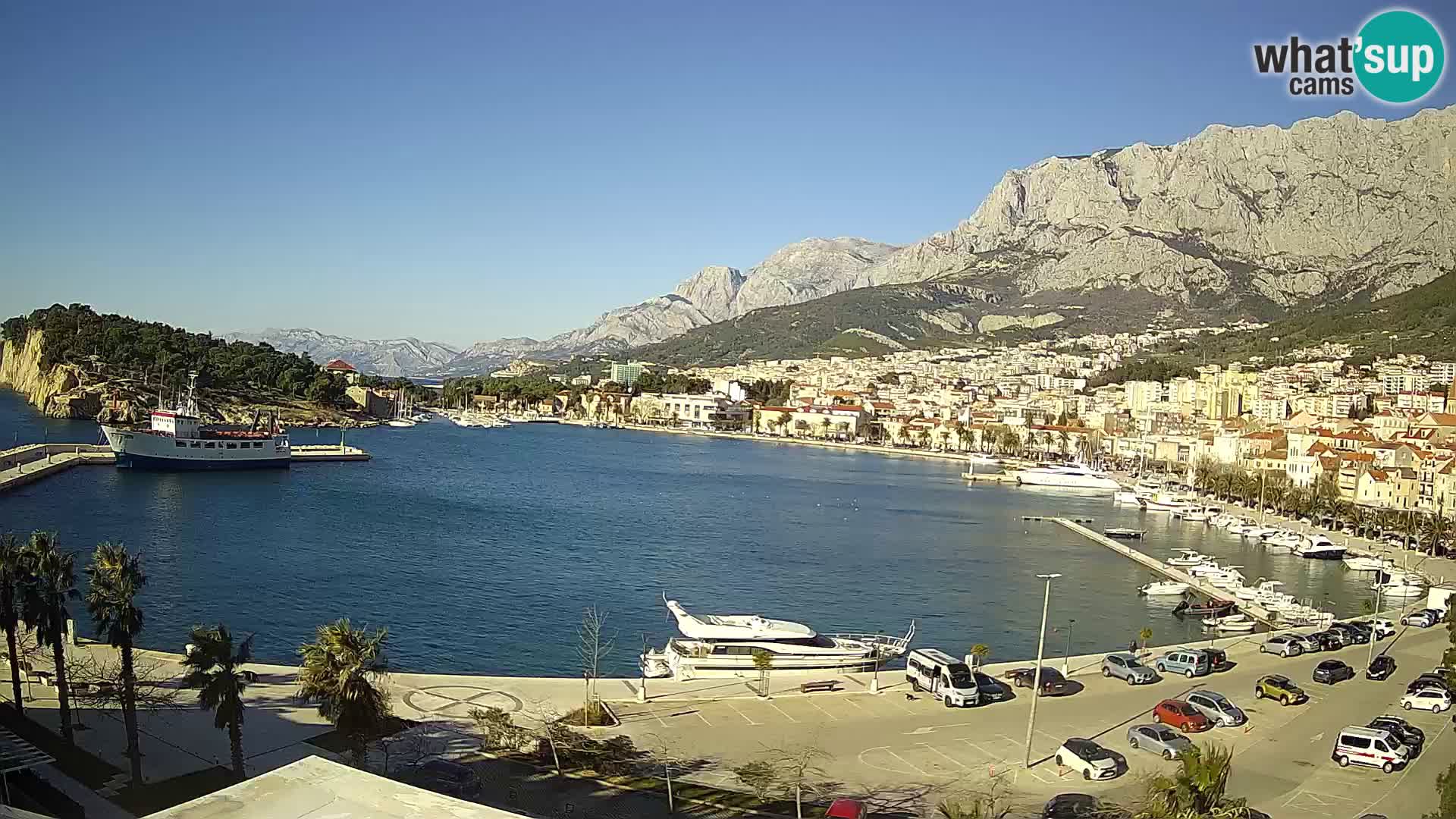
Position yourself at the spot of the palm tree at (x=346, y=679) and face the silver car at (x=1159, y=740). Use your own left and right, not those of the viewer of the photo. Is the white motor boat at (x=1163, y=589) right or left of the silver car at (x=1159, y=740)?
left

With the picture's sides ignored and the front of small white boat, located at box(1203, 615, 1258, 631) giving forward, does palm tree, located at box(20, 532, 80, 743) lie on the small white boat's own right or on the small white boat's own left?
on the small white boat's own left

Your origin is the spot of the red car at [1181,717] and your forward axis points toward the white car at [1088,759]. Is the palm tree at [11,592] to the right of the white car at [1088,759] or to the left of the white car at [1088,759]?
right

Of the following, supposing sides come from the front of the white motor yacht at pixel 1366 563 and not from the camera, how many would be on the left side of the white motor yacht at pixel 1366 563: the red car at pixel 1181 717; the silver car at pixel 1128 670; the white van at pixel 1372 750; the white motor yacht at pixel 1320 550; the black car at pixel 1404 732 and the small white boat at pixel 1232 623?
5

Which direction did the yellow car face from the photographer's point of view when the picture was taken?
facing the viewer and to the right of the viewer

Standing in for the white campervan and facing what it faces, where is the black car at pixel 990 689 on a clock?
The black car is roughly at 10 o'clock from the white campervan.

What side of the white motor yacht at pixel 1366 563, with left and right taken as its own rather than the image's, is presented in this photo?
left

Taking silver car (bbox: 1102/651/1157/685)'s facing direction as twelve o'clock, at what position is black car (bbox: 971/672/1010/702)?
The black car is roughly at 3 o'clock from the silver car.
